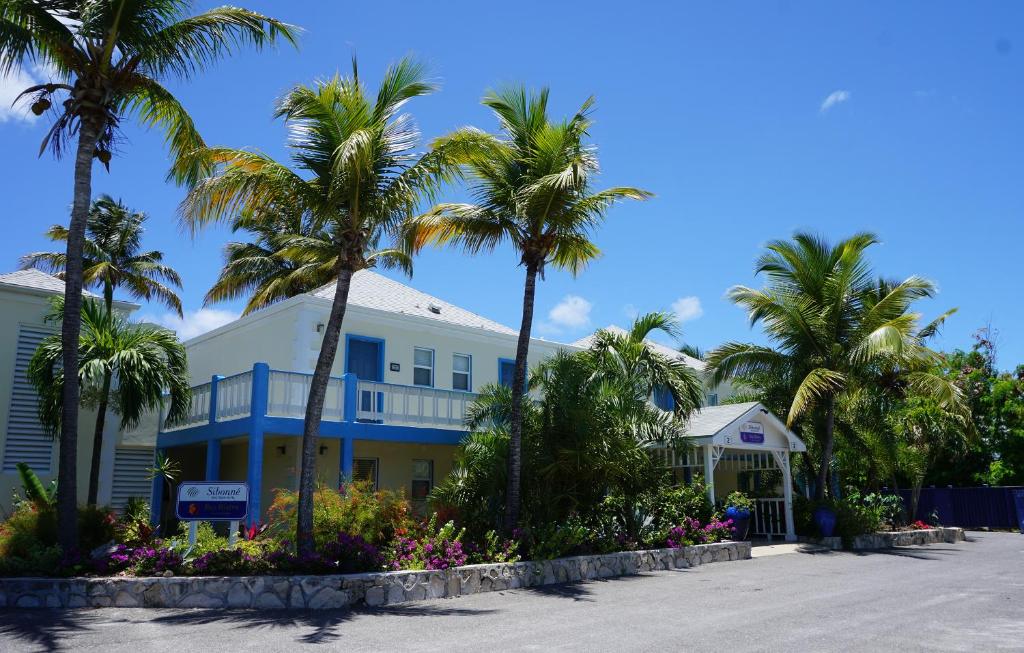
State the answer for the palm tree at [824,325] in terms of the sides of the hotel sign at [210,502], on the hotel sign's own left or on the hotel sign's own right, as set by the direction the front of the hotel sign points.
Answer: on the hotel sign's own left

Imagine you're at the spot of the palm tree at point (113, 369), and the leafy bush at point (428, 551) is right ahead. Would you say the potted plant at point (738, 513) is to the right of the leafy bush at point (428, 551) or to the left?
left

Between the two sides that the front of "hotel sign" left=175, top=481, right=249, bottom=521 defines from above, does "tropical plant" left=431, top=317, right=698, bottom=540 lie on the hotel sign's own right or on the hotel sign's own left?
on the hotel sign's own left

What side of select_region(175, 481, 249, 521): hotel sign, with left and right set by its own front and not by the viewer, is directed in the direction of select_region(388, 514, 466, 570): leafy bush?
left

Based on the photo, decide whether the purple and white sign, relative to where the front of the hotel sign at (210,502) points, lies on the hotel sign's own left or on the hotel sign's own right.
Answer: on the hotel sign's own left

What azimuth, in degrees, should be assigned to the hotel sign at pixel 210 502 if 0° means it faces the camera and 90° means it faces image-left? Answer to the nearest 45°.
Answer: approximately 0°

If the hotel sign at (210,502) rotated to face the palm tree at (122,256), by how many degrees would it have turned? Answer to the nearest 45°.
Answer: approximately 180°

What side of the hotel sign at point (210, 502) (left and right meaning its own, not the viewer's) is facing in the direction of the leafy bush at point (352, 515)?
left

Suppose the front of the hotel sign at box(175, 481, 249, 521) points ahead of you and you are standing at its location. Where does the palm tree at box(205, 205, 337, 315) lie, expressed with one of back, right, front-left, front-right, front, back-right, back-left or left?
back
